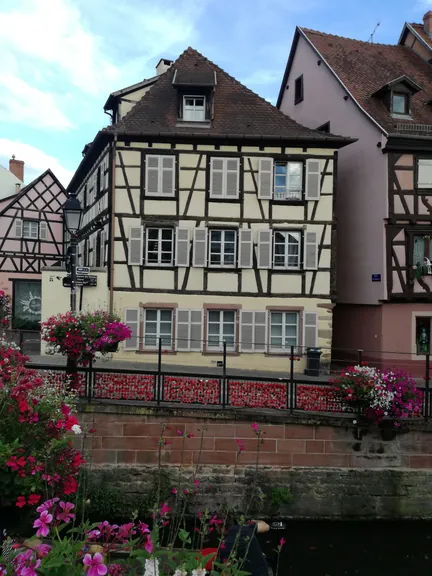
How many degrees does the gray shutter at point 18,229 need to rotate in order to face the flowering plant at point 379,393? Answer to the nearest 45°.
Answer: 0° — it already faces it

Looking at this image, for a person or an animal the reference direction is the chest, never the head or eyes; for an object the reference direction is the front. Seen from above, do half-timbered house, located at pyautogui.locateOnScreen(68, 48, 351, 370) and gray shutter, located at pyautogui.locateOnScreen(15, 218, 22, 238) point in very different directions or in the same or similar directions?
same or similar directions

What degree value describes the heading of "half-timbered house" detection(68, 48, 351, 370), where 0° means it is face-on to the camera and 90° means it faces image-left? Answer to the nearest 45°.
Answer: approximately 0°

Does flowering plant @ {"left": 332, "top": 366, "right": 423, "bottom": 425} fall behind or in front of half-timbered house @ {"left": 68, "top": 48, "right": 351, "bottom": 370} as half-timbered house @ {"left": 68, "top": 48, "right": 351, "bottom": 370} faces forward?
in front

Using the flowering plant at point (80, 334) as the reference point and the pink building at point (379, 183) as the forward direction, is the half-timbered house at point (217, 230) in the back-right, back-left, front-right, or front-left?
front-left

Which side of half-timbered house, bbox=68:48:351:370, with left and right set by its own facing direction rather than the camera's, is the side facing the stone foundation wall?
front

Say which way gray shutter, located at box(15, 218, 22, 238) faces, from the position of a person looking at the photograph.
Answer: facing the viewer

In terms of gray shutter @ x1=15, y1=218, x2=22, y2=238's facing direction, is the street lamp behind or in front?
in front

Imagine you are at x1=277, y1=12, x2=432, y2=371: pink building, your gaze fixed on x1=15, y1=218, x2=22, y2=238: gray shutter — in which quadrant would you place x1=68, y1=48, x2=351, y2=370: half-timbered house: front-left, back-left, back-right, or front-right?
front-left

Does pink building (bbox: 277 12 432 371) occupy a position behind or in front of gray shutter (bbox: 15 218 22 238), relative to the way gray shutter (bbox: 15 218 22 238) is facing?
in front

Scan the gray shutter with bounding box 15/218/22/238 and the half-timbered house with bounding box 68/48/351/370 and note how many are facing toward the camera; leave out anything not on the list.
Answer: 2
